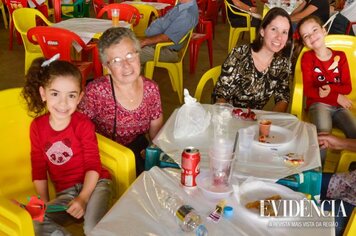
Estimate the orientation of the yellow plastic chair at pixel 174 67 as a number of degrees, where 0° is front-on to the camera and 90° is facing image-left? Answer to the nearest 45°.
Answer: approximately 90°

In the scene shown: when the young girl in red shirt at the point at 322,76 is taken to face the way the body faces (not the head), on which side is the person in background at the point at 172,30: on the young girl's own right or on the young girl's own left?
on the young girl's own right

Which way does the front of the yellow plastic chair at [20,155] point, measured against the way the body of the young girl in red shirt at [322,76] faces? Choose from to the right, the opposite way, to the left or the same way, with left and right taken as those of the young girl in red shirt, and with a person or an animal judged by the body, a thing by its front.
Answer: to the left

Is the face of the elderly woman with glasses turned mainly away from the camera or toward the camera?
toward the camera

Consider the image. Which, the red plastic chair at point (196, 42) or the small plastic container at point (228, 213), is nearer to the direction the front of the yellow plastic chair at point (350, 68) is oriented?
the small plastic container

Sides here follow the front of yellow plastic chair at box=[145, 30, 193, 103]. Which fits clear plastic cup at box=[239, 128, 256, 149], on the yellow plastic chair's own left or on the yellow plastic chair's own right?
on the yellow plastic chair's own left

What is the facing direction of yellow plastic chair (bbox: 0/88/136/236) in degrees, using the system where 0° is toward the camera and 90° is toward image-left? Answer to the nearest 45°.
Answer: approximately 315°

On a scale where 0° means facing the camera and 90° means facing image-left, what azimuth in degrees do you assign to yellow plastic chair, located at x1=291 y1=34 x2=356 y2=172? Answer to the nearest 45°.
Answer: approximately 45°

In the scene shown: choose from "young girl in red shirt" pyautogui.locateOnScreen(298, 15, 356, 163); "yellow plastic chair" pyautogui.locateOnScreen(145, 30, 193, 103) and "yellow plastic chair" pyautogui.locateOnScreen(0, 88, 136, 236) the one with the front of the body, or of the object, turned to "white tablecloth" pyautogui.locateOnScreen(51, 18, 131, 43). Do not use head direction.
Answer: "yellow plastic chair" pyautogui.locateOnScreen(145, 30, 193, 103)

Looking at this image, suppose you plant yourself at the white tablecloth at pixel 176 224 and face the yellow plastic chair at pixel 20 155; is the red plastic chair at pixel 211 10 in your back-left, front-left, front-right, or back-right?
front-right

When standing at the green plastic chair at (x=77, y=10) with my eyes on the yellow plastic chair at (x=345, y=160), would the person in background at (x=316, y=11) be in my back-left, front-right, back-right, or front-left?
front-left

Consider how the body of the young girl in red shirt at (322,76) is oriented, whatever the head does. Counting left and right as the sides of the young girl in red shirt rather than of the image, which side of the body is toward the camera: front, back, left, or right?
front

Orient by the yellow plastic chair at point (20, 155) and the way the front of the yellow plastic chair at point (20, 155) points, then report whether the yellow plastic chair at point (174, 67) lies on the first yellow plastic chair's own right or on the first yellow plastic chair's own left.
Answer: on the first yellow plastic chair's own left

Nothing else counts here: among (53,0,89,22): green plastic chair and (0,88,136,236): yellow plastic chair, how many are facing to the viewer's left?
0

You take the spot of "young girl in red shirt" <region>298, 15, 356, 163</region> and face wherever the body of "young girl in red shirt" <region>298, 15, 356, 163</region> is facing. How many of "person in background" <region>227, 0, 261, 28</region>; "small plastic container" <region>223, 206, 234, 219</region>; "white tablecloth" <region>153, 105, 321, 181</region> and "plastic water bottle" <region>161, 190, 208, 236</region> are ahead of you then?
3
